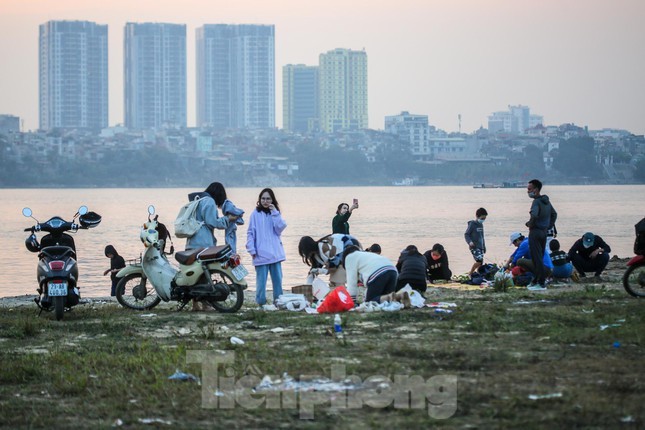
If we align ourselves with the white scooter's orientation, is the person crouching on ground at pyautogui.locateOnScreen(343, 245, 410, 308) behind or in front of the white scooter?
behind

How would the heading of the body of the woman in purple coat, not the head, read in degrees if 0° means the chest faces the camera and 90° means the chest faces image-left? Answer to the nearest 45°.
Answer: approximately 0°

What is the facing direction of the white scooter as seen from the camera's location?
facing to the left of the viewer

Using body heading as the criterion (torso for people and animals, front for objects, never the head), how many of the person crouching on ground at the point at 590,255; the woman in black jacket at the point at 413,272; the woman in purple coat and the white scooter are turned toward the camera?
2

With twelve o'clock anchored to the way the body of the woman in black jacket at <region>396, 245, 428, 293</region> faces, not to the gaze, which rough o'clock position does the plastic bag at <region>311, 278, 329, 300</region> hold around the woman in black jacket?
The plastic bag is roughly at 8 o'clock from the woman in black jacket.

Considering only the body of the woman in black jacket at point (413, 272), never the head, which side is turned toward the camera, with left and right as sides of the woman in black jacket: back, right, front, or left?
back

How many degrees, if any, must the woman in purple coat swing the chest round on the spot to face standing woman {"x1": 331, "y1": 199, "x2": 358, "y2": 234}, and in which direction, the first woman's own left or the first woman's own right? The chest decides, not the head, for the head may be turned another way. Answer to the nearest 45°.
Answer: approximately 180°
